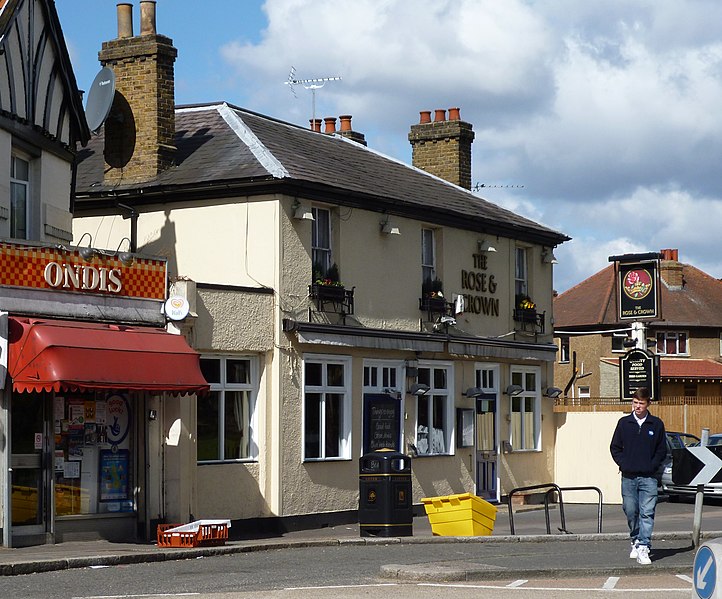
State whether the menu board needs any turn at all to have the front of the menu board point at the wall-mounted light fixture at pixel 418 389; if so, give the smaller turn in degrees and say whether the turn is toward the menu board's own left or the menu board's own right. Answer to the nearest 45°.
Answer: approximately 90° to the menu board's own left

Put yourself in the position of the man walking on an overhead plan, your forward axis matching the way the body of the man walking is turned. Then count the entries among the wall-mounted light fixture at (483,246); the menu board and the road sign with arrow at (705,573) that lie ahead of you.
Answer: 1

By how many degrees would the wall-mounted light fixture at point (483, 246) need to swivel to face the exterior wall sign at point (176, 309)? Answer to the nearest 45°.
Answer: approximately 90° to its right

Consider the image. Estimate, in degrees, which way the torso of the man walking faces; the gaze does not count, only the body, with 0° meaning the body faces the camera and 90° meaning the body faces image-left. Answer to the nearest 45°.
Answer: approximately 0°

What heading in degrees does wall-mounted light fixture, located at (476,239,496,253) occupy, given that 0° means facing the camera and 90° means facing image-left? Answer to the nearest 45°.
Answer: approximately 315°

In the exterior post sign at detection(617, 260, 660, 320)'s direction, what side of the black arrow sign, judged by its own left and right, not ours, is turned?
back

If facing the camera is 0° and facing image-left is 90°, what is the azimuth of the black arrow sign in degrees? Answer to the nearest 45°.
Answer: approximately 0°

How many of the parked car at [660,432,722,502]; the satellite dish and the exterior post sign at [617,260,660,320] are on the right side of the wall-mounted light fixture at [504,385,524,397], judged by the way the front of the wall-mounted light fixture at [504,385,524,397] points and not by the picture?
1
